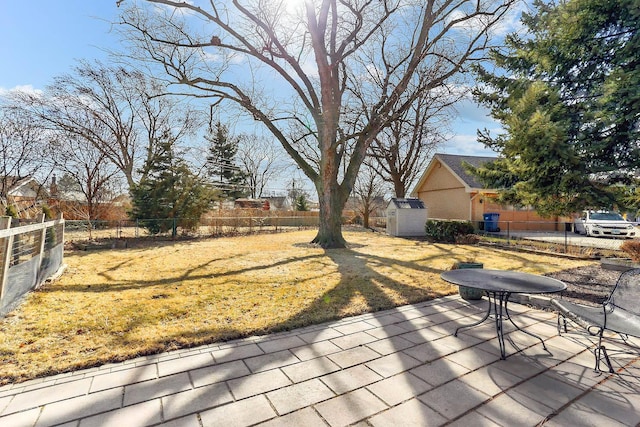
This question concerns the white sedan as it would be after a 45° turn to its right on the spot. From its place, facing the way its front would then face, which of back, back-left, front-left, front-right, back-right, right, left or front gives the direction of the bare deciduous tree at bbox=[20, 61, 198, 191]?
front-right
